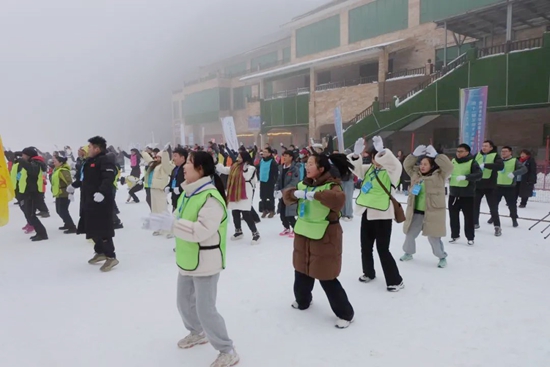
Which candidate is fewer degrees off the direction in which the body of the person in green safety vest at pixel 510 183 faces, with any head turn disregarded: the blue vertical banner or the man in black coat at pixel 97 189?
the man in black coat

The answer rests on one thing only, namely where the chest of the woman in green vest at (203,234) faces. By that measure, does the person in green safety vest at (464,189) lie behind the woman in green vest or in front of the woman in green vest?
behind

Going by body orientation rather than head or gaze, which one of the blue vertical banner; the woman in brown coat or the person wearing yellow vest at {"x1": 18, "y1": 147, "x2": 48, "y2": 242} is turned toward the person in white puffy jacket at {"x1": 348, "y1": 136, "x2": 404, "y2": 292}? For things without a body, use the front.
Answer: the blue vertical banner

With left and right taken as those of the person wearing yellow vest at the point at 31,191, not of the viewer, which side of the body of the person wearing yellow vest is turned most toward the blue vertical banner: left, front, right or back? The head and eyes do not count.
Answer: back

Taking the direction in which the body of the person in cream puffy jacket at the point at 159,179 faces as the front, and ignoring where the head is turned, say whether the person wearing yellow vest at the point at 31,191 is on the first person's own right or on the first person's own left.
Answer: on the first person's own right

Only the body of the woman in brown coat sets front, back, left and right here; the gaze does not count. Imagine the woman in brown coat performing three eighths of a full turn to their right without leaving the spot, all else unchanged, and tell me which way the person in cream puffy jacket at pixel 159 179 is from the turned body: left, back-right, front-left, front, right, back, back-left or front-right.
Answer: front-left

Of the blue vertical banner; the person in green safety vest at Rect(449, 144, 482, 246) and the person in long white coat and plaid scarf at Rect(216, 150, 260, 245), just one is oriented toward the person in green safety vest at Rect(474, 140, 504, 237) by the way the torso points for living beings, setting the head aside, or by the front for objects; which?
the blue vertical banner

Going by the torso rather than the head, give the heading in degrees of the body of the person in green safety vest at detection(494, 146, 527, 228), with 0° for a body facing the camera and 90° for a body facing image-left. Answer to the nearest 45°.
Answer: approximately 45°

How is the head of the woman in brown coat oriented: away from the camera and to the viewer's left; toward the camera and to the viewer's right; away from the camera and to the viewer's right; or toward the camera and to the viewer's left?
toward the camera and to the viewer's left

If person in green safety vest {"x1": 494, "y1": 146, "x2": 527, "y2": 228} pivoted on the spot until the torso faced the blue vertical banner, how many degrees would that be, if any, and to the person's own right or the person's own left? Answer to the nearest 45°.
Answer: approximately 135° to the person's own right

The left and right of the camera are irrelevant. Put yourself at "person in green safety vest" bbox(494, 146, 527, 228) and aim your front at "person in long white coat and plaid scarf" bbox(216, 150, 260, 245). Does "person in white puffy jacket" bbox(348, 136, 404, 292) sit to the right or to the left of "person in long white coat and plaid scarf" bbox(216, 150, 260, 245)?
left

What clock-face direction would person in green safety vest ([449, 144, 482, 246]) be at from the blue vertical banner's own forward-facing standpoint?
The person in green safety vest is roughly at 12 o'clock from the blue vertical banner.

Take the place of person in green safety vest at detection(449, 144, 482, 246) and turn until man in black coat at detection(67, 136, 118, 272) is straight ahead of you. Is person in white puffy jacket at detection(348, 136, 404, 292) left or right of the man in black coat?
left

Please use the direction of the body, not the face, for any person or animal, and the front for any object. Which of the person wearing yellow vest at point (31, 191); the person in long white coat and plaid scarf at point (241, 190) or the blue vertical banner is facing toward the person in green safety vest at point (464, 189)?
the blue vertical banner

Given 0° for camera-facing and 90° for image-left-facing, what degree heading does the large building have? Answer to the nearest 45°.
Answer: approximately 45°

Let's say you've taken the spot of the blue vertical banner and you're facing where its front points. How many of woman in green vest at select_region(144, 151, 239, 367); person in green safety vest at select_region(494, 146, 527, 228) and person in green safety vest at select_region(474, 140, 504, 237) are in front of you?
3
